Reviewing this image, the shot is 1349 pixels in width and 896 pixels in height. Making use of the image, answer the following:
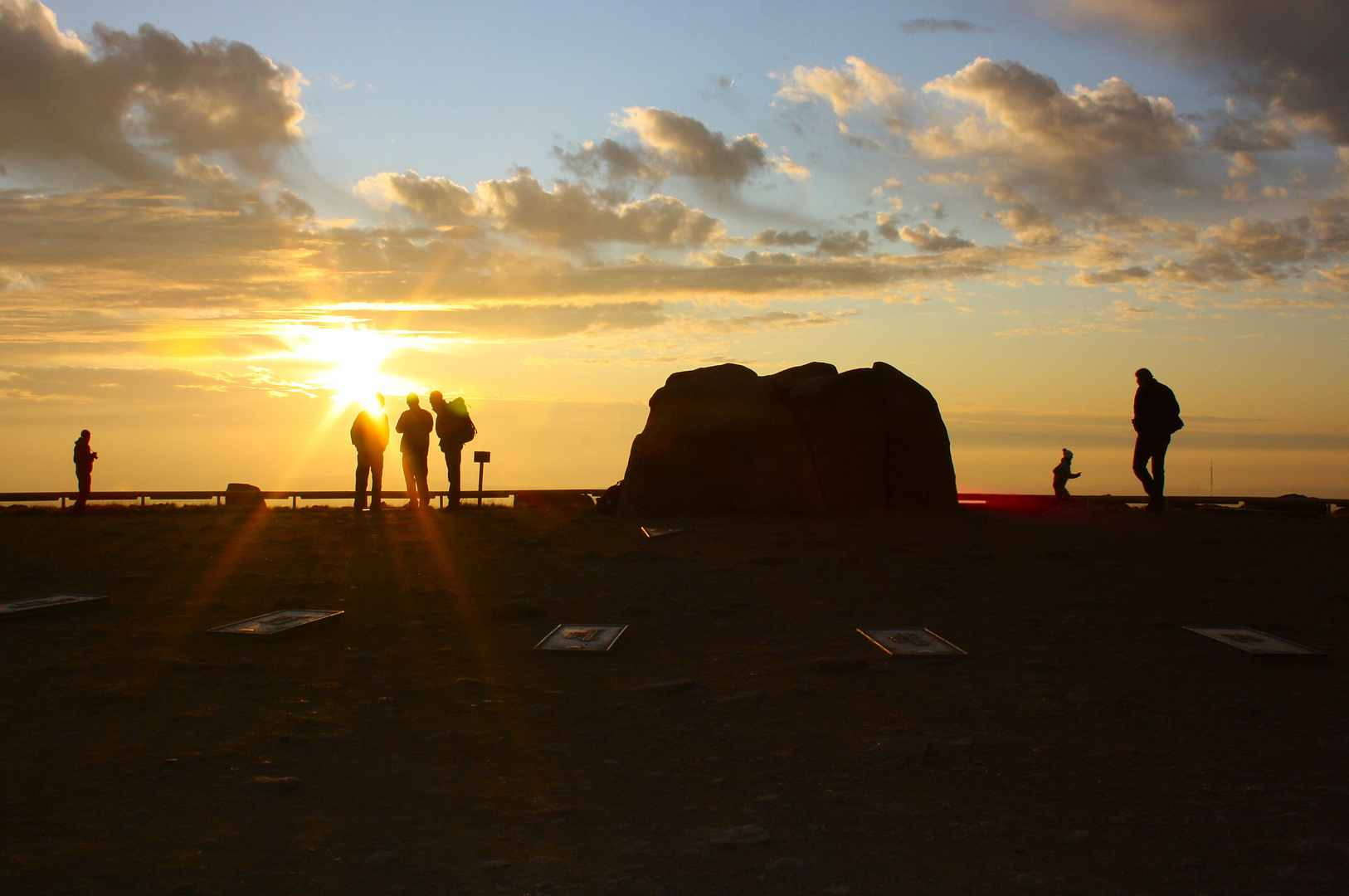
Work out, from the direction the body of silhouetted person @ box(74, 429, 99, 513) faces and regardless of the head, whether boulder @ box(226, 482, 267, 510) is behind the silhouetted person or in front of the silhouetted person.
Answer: in front

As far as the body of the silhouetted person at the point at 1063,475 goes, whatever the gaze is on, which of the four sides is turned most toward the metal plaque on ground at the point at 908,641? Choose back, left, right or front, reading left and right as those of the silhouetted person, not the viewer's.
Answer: right

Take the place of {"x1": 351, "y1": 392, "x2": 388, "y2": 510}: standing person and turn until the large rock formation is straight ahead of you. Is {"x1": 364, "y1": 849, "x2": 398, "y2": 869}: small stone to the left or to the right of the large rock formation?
right

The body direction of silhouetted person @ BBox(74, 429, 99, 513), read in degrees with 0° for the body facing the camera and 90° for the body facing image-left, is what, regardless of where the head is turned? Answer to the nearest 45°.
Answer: approximately 270°

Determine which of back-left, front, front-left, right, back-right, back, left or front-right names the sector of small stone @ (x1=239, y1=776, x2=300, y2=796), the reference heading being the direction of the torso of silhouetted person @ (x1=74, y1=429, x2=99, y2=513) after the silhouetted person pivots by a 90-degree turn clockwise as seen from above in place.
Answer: front

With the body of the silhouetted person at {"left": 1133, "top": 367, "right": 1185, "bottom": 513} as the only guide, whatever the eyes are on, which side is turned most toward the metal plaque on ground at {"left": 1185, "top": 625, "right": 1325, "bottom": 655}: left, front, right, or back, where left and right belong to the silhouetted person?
left

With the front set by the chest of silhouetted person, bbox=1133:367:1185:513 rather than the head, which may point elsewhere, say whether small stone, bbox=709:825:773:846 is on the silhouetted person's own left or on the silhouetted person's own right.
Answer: on the silhouetted person's own left

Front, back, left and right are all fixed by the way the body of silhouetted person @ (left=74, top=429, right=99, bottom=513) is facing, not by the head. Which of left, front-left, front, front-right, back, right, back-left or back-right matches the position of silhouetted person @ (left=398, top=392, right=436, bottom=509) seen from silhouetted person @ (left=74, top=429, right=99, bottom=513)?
front-right

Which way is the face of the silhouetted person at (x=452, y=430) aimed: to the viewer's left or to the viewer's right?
to the viewer's left

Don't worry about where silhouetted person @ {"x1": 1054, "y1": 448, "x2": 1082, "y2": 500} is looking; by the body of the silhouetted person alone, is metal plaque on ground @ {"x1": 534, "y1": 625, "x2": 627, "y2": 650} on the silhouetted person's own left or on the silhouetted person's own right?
on the silhouetted person's own right

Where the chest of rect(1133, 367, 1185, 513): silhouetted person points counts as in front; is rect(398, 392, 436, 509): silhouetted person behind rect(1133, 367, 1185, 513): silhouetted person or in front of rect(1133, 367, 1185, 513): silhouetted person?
in front

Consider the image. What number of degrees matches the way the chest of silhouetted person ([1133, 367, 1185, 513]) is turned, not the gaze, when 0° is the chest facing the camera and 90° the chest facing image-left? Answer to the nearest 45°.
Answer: approximately 90°

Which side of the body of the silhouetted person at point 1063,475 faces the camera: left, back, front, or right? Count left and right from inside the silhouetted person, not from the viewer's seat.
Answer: right

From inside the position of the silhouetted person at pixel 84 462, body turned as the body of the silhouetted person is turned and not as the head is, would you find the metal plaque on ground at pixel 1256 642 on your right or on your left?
on your right
